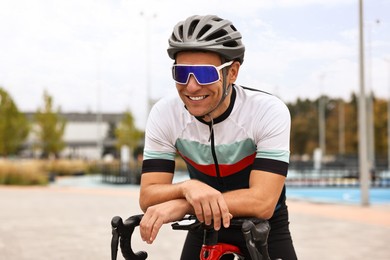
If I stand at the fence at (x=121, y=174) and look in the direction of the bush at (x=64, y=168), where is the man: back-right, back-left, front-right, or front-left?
back-left

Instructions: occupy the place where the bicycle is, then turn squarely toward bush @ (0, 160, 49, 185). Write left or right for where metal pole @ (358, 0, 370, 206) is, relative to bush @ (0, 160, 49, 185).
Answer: right

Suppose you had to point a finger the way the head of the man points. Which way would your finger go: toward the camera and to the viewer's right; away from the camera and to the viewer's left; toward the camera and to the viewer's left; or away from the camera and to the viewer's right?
toward the camera and to the viewer's left

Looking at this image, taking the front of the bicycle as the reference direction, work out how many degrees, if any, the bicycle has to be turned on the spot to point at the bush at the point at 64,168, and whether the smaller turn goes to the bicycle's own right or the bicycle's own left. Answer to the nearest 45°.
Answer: approximately 135° to the bicycle's own right

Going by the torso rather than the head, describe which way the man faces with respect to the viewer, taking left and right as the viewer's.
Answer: facing the viewer and to the left of the viewer

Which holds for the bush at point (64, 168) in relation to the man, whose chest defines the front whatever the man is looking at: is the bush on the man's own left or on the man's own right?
on the man's own right

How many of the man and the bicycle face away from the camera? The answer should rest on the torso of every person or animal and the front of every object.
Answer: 0

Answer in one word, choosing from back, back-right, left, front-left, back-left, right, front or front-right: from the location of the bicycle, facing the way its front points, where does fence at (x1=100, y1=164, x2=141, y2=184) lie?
back-right
